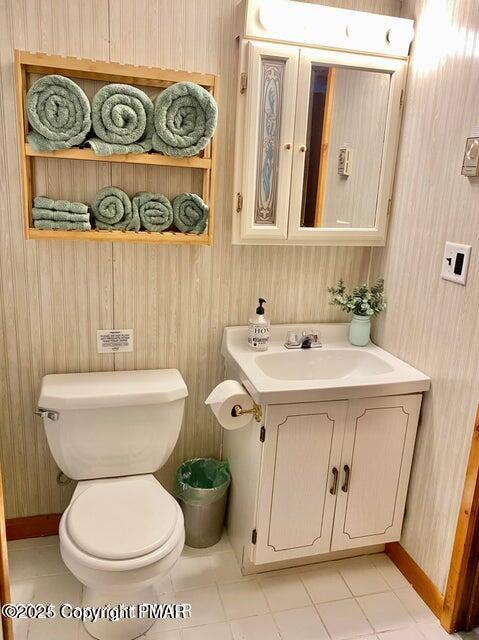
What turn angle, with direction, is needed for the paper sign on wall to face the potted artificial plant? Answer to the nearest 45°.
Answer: approximately 90° to its left

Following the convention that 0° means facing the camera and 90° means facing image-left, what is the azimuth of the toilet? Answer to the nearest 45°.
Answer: approximately 0°

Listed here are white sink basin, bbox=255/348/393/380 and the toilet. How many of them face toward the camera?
2

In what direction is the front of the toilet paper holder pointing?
to the viewer's left

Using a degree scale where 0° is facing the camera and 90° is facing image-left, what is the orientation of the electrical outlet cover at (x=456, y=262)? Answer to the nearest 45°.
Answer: approximately 45°

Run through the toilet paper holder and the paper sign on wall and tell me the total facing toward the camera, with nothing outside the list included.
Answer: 1
